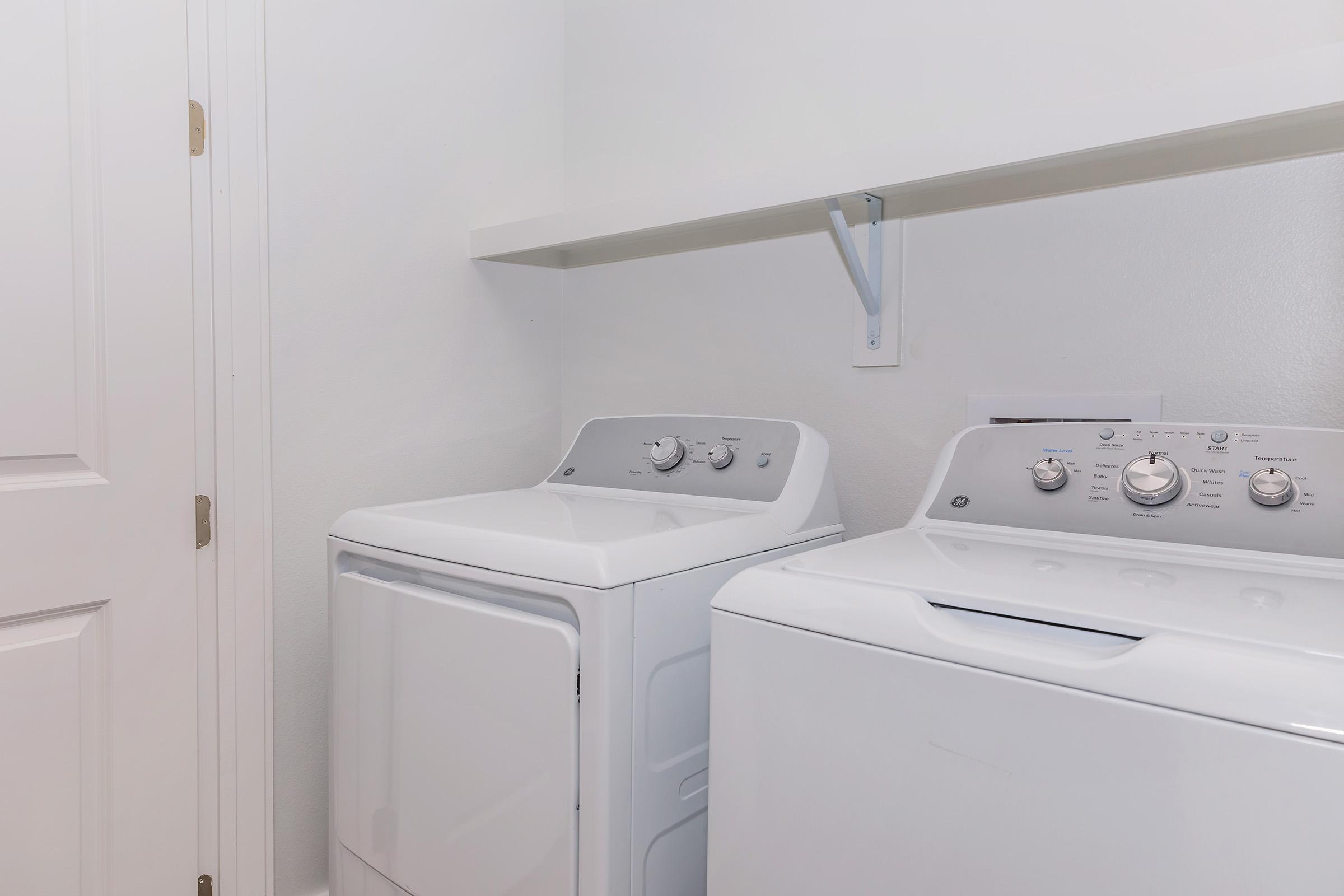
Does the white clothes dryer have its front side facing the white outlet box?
no

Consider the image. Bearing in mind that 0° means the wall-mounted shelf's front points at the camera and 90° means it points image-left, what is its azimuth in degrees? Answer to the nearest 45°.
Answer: approximately 45°

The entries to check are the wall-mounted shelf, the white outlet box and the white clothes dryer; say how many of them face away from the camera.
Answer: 0

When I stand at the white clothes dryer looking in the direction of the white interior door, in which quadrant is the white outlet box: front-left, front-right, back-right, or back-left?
back-left

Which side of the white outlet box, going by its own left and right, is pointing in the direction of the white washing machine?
front

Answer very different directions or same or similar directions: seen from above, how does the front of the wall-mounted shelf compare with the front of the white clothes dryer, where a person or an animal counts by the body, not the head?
same or similar directions

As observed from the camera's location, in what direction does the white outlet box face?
facing the viewer

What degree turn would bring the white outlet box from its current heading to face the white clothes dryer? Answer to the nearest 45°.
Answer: approximately 45° to its right

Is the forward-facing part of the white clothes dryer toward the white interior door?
no

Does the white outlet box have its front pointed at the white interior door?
no

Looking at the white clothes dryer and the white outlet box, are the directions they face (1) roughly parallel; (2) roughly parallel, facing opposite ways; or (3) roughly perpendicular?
roughly parallel
